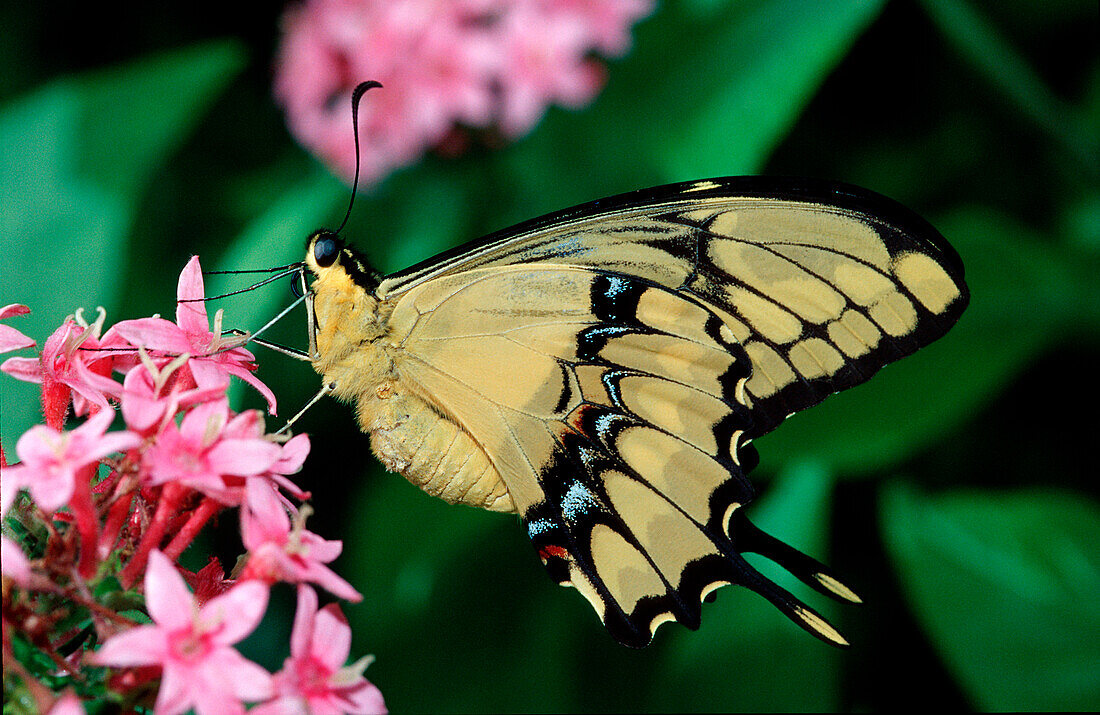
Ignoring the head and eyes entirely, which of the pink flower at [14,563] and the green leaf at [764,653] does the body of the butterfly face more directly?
the pink flower

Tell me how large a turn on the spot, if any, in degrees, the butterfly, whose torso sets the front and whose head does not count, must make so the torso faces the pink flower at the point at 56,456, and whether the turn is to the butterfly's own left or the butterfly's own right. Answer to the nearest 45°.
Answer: approximately 45° to the butterfly's own left

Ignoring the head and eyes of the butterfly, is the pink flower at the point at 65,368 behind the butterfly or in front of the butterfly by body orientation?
in front

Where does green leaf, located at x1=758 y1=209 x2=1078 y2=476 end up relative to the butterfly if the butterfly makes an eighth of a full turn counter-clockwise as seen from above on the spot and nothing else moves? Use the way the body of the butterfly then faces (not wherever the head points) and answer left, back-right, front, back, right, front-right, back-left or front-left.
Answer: back

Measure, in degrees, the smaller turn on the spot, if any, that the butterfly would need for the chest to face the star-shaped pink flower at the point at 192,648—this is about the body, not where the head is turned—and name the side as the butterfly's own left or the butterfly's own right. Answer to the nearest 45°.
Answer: approximately 45° to the butterfly's own left

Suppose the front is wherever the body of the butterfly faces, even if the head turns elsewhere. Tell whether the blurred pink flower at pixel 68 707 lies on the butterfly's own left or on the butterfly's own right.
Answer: on the butterfly's own left

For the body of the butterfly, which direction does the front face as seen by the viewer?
to the viewer's left

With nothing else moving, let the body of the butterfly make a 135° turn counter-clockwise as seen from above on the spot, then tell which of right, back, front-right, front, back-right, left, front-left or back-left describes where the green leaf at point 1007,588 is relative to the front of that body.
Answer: left

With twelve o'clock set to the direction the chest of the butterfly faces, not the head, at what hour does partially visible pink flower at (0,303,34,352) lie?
The partially visible pink flower is roughly at 11 o'clock from the butterfly.

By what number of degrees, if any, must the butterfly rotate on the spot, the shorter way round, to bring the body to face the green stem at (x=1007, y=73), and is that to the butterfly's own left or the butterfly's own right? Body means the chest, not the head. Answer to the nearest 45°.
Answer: approximately 135° to the butterfly's own right

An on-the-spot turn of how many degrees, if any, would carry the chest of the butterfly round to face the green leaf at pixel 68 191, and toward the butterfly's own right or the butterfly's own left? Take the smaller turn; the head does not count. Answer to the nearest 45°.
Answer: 0° — it already faces it

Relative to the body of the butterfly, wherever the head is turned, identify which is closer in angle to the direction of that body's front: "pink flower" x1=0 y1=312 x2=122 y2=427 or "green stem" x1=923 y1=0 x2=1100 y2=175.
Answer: the pink flower
